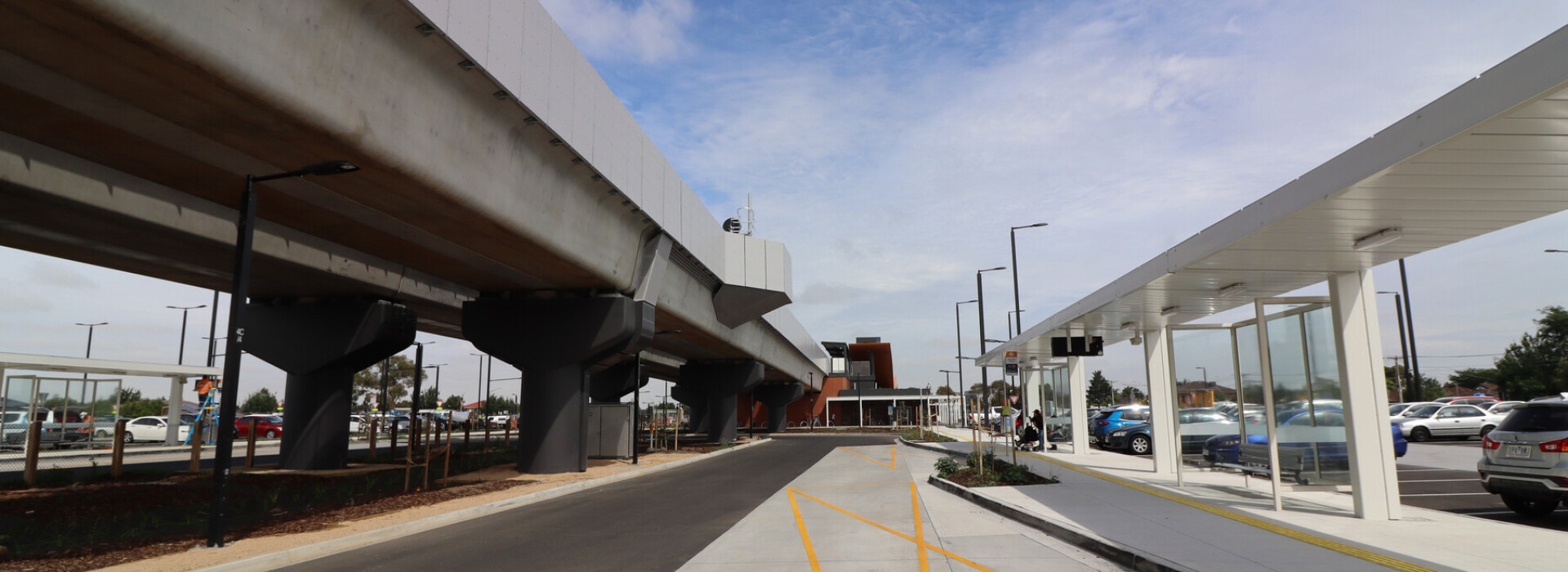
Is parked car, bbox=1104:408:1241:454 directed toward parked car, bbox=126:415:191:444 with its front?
yes

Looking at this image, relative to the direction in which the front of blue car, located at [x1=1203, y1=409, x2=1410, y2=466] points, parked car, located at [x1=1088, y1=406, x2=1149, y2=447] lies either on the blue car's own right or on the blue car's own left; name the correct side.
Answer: on the blue car's own right

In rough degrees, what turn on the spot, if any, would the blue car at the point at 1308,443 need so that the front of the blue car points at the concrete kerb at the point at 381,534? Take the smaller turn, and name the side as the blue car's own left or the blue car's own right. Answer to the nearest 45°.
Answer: approximately 45° to the blue car's own left

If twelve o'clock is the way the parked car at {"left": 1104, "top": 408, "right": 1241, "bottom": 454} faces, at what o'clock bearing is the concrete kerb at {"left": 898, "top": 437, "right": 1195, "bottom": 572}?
The concrete kerb is roughly at 9 o'clock from the parked car.

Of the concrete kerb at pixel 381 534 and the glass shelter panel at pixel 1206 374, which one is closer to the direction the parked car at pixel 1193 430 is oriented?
the concrete kerb

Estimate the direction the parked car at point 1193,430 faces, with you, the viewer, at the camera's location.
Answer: facing to the left of the viewer

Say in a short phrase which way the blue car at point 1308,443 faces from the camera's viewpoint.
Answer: facing to the left of the viewer

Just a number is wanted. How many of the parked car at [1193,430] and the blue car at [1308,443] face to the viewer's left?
2
